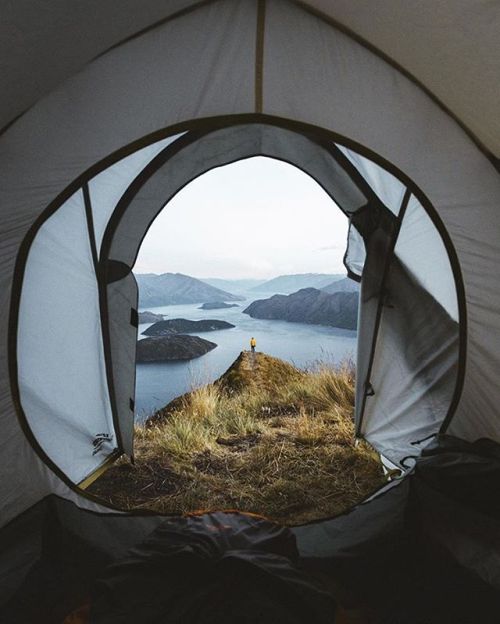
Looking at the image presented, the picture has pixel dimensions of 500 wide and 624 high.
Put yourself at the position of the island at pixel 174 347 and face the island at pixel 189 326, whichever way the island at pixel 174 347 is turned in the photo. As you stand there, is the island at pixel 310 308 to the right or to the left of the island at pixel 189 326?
right

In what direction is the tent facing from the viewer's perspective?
away from the camera

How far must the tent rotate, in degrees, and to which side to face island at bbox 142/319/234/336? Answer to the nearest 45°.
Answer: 0° — it already faces it

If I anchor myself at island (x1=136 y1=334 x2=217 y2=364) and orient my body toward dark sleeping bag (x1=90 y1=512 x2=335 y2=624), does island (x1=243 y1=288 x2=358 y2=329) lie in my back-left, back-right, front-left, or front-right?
back-left
